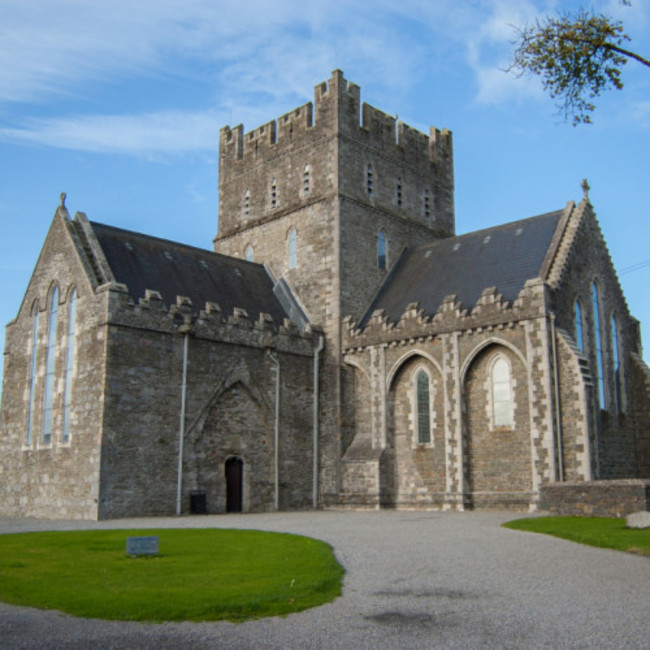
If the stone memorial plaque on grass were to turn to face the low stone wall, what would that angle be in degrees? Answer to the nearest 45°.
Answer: approximately 90° to its left

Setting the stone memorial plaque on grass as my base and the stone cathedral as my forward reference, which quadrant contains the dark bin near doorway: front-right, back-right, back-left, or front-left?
front-left

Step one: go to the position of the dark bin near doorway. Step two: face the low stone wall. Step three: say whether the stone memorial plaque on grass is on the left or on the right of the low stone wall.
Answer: right

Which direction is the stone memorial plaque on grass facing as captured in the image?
toward the camera

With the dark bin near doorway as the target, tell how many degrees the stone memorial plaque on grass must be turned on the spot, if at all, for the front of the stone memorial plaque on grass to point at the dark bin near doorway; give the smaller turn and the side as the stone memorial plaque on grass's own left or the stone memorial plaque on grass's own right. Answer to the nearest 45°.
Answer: approximately 180°

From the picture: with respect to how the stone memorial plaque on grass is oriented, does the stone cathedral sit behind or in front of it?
behind
